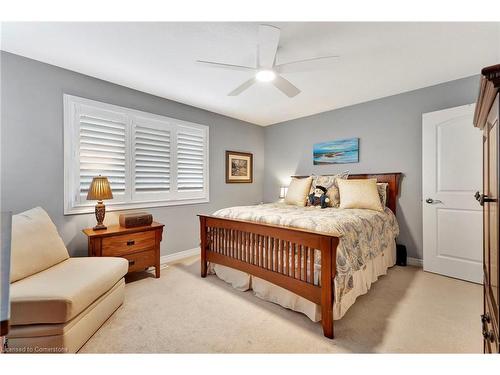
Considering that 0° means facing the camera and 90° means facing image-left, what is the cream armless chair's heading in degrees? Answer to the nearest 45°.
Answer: approximately 315°

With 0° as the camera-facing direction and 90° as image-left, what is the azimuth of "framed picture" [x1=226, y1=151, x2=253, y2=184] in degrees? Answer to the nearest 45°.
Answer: approximately 315°

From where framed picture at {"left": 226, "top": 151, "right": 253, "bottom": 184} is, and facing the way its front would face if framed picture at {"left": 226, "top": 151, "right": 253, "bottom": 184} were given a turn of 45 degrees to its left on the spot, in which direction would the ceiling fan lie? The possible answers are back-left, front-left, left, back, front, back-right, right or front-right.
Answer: right

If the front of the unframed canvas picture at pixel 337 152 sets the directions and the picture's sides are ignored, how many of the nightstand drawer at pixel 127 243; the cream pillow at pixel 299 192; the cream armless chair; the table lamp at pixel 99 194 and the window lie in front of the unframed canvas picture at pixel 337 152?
5

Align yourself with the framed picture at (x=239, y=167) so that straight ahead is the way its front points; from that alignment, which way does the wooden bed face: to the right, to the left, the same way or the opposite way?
to the right

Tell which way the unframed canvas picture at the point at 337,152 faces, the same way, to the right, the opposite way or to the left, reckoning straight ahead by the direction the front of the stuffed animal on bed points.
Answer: the same way

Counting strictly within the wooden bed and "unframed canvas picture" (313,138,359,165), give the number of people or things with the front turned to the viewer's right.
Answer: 0

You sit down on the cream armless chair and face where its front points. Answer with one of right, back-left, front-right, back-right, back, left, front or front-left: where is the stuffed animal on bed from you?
front-left

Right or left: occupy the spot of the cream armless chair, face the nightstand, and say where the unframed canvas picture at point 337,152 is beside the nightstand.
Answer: right

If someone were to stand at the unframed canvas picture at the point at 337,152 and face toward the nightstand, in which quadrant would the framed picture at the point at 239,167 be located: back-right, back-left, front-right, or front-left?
front-right

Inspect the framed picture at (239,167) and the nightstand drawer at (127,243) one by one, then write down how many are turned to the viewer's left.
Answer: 0

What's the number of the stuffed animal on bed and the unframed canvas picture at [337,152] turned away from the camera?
0

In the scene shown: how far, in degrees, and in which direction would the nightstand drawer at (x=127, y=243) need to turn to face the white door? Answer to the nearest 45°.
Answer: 0° — it already faces it
